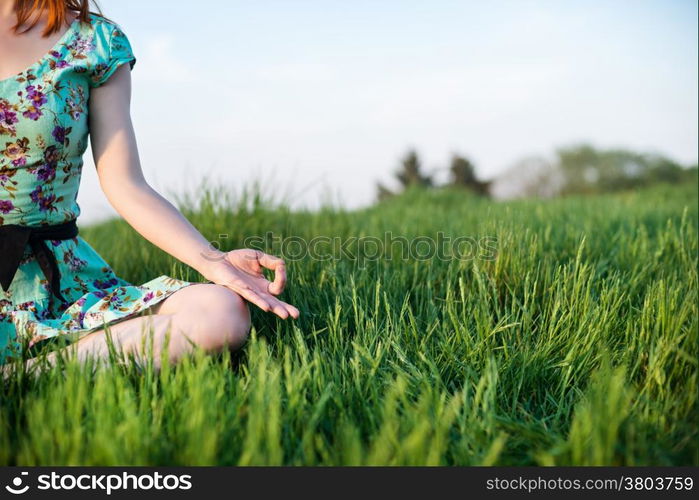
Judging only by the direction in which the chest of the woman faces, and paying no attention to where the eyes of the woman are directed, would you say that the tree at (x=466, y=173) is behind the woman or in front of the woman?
behind

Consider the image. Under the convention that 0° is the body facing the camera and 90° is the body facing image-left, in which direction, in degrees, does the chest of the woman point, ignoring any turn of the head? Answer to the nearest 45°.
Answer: approximately 0°
